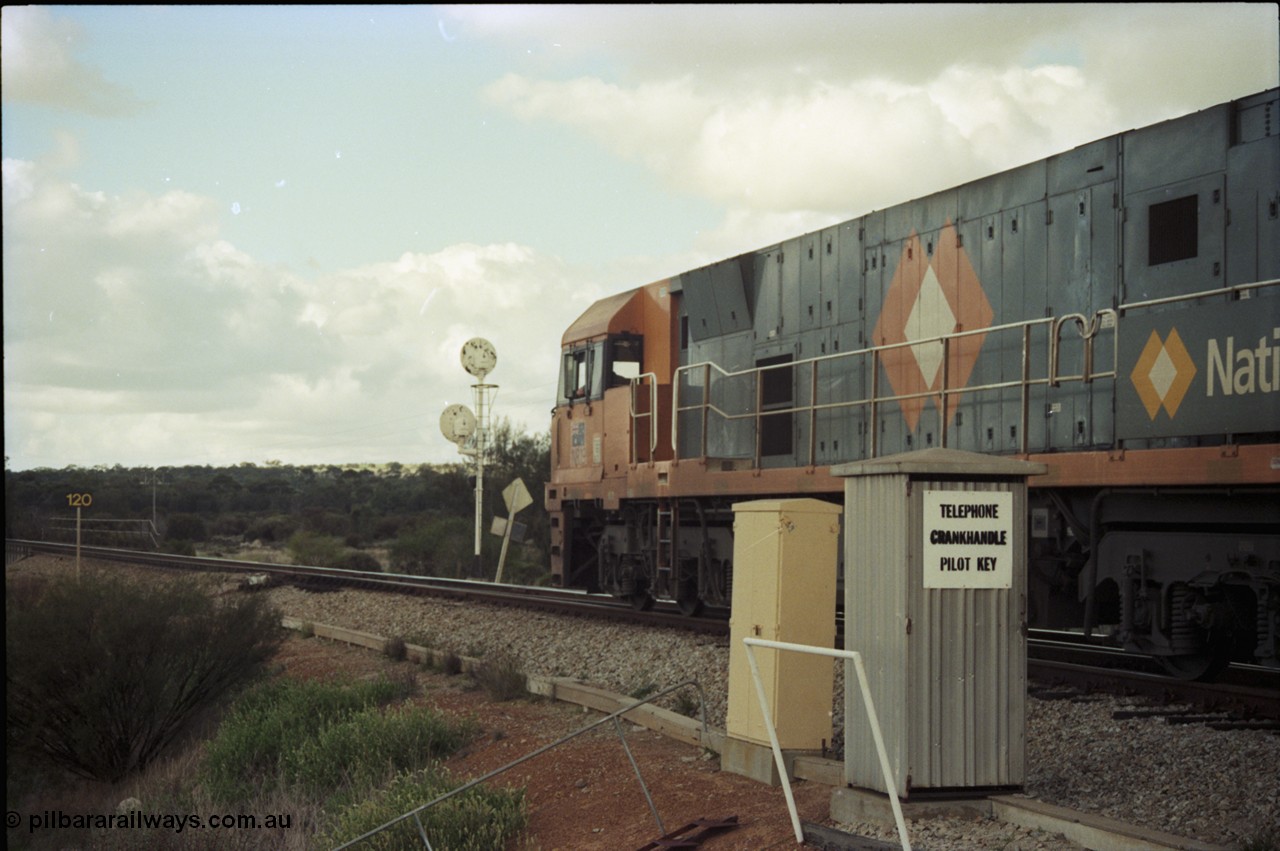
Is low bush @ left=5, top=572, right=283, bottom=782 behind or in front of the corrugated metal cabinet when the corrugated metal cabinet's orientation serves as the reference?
behind

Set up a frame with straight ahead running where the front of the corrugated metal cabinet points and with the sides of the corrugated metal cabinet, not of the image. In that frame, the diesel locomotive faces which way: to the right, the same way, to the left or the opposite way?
the opposite way

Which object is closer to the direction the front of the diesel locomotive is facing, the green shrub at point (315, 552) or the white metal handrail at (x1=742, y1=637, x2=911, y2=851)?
the green shrub

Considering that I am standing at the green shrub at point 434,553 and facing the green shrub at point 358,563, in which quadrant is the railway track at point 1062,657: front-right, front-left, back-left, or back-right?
back-left

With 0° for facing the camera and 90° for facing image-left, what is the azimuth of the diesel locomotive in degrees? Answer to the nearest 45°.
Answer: approximately 135°
